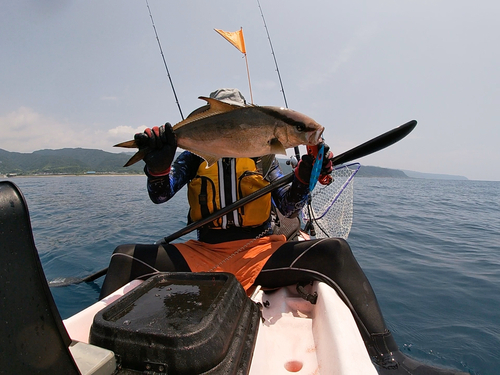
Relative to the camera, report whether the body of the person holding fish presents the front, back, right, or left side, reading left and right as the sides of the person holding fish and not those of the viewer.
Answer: front

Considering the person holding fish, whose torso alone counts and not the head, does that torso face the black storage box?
yes
